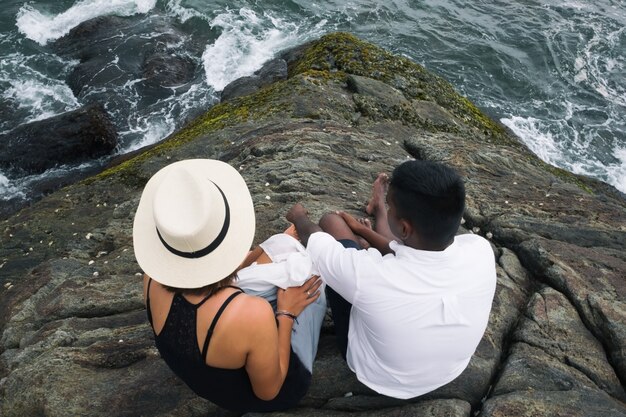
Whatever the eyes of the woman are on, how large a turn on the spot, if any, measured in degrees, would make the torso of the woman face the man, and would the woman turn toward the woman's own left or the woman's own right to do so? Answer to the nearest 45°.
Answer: approximately 45° to the woman's own right

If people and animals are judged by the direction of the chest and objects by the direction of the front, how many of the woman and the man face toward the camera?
0

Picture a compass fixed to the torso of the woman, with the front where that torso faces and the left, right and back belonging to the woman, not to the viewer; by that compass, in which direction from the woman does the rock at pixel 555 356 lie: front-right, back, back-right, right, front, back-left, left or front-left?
front-right

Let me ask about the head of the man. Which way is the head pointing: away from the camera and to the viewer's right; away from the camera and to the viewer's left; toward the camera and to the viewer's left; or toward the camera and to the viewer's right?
away from the camera and to the viewer's left

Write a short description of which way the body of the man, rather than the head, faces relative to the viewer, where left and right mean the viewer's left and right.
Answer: facing away from the viewer and to the left of the viewer

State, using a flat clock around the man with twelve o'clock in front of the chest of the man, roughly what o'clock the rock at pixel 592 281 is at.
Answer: The rock is roughly at 3 o'clock from the man.

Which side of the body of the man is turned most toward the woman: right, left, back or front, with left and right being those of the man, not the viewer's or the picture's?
left

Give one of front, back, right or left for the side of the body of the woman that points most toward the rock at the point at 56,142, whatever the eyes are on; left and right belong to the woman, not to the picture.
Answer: left

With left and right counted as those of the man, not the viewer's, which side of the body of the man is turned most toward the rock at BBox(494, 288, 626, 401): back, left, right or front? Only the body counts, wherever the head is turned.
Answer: right

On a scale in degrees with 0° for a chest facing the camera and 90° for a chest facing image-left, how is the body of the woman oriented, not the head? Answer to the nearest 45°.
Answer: approximately 225°

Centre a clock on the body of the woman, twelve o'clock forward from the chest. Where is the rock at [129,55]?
The rock is roughly at 10 o'clock from the woman.

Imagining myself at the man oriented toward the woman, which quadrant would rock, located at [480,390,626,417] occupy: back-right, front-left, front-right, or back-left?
back-left

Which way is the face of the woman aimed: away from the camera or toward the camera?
away from the camera

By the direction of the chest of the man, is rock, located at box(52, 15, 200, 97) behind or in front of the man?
in front
